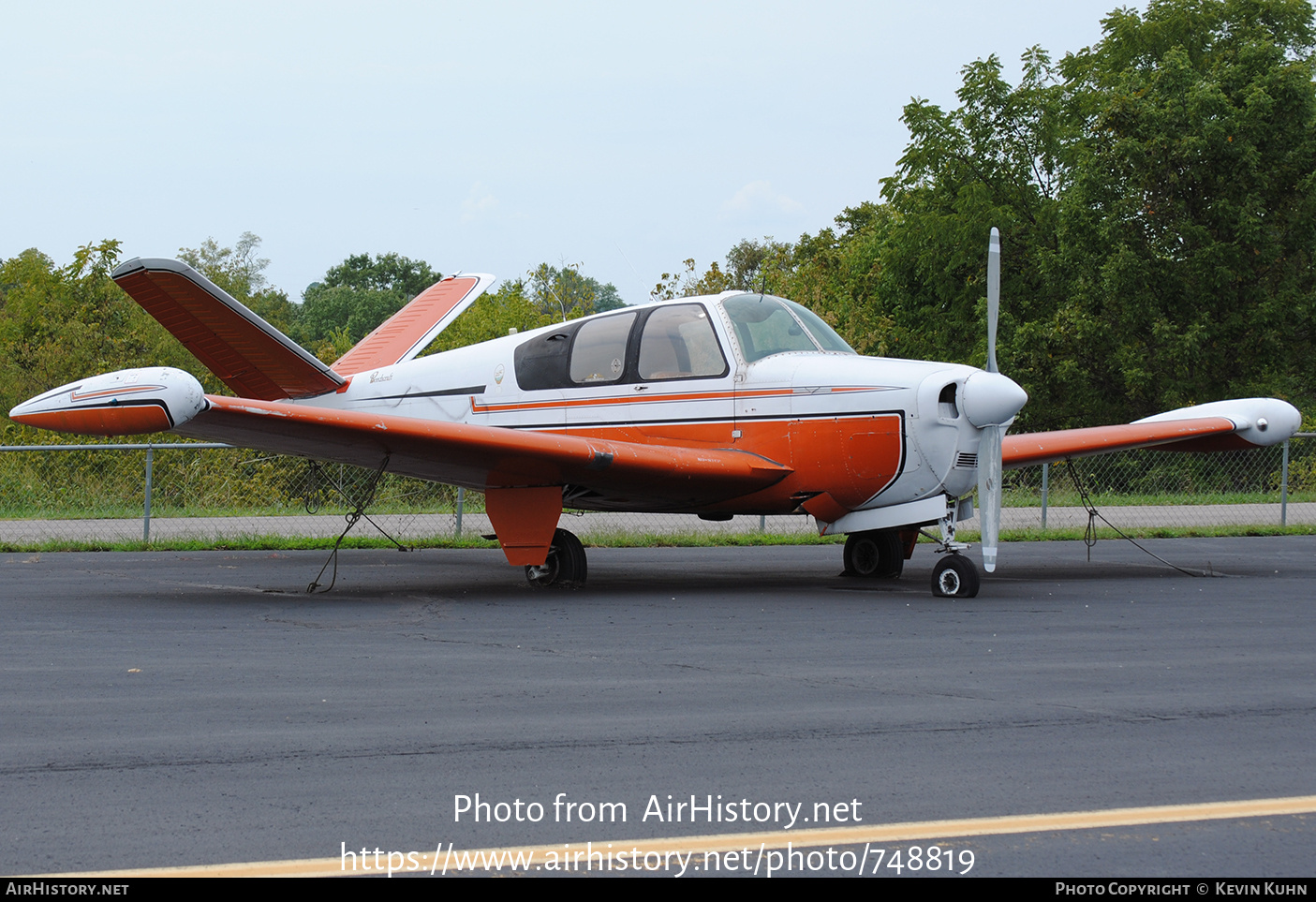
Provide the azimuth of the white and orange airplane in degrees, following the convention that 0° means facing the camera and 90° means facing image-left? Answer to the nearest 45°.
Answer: approximately 315°

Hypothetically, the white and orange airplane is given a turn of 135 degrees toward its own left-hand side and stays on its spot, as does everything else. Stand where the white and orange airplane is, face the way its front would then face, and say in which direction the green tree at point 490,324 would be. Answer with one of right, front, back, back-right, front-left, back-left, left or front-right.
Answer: front

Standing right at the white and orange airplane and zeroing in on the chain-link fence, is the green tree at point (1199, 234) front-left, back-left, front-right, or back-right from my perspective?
front-right

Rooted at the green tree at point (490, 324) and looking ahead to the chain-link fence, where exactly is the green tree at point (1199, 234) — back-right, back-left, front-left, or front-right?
front-left

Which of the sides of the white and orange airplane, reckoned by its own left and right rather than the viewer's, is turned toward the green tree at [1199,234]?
left
